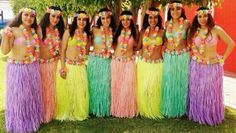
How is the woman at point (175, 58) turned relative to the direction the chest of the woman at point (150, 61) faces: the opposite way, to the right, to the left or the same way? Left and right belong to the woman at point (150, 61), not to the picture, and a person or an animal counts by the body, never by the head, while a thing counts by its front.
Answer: the same way

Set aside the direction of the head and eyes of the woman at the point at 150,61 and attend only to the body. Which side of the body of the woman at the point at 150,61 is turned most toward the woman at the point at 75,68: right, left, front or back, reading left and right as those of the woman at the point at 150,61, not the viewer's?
right

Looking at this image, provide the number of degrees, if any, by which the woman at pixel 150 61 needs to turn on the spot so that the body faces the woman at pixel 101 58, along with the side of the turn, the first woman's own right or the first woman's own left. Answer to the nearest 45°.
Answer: approximately 90° to the first woman's own right

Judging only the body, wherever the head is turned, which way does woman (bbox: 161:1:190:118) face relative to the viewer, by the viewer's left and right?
facing the viewer

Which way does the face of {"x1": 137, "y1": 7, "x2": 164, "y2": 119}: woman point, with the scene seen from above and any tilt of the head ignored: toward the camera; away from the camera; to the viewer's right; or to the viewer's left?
toward the camera

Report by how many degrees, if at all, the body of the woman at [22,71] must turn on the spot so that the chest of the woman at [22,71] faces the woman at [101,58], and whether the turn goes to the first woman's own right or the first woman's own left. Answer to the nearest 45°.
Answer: approximately 45° to the first woman's own left

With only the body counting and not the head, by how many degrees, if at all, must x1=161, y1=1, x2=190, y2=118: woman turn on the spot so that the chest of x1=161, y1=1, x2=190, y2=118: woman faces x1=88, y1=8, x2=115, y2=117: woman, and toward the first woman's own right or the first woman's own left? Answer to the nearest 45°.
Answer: approximately 90° to the first woman's own right

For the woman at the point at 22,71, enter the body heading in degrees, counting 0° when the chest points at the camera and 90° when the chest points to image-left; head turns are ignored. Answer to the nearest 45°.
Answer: approximately 315°

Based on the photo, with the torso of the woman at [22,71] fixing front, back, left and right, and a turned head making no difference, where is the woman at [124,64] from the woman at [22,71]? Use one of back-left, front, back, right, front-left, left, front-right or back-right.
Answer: front-left

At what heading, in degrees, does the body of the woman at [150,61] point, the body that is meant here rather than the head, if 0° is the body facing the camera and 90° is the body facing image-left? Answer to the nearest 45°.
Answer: approximately 0°

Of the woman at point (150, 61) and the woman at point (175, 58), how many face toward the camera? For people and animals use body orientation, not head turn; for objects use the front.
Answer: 2

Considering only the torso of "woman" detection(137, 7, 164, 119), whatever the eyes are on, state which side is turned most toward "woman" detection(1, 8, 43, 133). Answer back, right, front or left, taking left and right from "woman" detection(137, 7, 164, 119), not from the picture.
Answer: right

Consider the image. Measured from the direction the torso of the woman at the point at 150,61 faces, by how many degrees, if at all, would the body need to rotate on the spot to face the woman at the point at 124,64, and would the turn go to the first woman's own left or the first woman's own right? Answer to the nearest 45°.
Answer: approximately 90° to the first woman's own right

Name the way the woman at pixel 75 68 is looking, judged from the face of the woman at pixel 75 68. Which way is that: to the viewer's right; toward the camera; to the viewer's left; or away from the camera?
toward the camera

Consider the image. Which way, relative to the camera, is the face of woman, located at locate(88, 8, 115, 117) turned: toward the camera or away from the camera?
toward the camera
